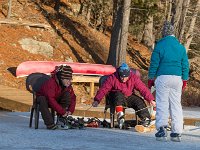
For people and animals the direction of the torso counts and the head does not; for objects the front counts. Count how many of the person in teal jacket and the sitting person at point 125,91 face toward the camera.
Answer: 1

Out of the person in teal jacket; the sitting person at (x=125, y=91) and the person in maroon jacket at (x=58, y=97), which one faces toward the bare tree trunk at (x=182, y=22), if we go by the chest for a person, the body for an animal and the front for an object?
the person in teal jacket

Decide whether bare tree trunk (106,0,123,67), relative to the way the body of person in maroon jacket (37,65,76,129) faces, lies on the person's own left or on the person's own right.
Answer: on the person's own left

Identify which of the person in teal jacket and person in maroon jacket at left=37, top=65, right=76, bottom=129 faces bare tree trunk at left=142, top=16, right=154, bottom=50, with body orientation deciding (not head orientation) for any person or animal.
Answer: the person in teal jacket

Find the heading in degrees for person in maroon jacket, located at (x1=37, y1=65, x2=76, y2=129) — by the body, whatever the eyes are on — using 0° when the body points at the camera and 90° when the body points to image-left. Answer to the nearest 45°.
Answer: approximately 315°

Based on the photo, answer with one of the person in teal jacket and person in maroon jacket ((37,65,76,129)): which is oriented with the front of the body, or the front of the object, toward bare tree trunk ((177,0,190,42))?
the person in teal jacket

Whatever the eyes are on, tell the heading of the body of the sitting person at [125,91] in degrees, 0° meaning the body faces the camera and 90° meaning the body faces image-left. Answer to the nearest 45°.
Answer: approximately 0°

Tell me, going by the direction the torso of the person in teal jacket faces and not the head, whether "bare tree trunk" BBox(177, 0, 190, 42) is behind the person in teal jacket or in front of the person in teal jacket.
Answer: in front

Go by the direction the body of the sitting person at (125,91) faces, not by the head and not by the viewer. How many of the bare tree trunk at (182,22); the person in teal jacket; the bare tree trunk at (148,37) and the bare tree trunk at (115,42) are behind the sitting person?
3

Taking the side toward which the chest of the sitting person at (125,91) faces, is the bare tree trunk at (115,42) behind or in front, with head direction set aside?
behind

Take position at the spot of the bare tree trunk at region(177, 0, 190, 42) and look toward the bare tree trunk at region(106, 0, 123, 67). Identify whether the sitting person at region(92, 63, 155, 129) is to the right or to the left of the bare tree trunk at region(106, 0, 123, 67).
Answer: left

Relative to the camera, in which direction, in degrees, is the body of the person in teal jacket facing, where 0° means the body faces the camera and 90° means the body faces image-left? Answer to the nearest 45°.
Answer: approximately 180°

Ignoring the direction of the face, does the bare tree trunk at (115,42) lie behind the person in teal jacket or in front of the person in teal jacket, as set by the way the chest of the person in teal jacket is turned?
in front

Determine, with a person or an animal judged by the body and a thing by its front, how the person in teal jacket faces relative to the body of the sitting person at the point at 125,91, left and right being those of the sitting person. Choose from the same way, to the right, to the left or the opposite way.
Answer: the opposite way

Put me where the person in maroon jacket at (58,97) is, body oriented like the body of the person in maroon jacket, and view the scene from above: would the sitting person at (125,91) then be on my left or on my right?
on my left
